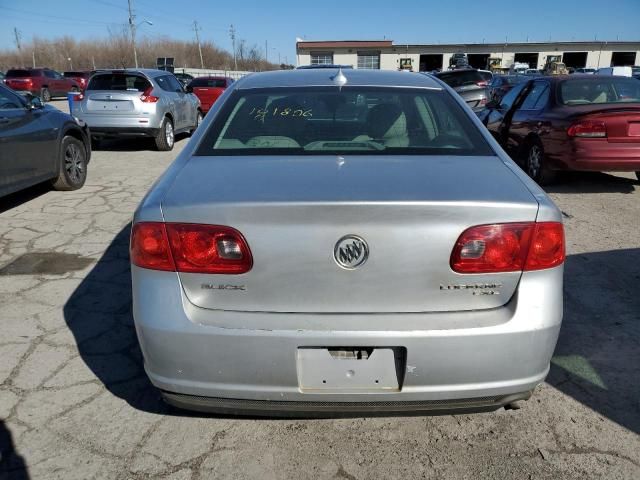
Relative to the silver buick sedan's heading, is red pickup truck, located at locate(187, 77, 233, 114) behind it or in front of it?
in front

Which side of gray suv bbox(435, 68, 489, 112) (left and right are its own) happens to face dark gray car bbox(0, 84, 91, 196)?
left

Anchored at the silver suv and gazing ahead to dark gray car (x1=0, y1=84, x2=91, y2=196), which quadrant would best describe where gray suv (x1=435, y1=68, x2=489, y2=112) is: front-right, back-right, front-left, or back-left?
back-left

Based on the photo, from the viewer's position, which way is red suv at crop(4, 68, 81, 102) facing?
facing away from the viewer and to the right of the viewer

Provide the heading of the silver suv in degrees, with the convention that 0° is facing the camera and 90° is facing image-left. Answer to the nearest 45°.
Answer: approximately 225°

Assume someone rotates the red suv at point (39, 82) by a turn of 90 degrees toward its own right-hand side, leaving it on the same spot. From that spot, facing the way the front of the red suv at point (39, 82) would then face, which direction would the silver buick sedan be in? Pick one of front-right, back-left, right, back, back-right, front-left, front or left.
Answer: front-right

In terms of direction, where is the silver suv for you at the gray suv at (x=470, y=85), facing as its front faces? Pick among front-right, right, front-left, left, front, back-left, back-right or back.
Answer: left

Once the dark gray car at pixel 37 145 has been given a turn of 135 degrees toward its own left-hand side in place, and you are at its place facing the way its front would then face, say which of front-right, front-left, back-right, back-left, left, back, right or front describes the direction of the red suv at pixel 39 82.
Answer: right

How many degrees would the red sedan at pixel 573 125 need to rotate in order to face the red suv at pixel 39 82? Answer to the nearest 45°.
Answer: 0° — it already faces it

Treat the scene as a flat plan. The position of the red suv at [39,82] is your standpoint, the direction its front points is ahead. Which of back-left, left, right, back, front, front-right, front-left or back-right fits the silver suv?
back-right

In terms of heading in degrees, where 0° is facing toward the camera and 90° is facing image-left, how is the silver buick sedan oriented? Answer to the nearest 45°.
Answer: approximately 180°

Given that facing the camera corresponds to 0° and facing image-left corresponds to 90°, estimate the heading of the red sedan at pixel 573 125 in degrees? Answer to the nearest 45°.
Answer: approximately 135°
